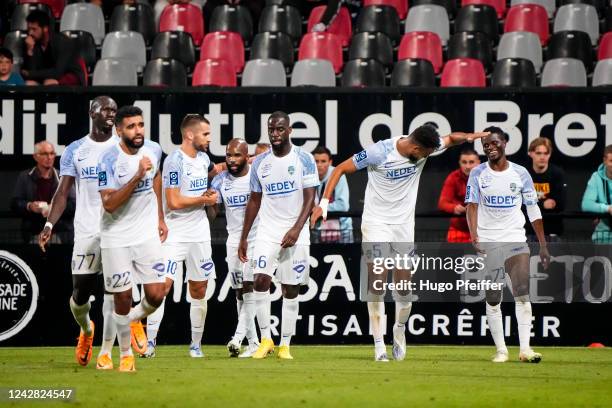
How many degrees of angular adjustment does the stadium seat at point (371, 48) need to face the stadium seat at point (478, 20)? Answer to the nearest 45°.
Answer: approximately 90° to its left

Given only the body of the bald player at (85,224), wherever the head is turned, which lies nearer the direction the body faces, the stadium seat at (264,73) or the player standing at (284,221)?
the player standing

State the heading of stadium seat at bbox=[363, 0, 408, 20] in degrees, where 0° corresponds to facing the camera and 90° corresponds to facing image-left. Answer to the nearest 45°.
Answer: approximately 0°

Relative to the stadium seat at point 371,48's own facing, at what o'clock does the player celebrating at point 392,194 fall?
The player celebrating is roughly at 12 o'clock from the stadium seat.

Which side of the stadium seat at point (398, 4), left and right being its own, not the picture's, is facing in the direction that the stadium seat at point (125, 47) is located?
right
